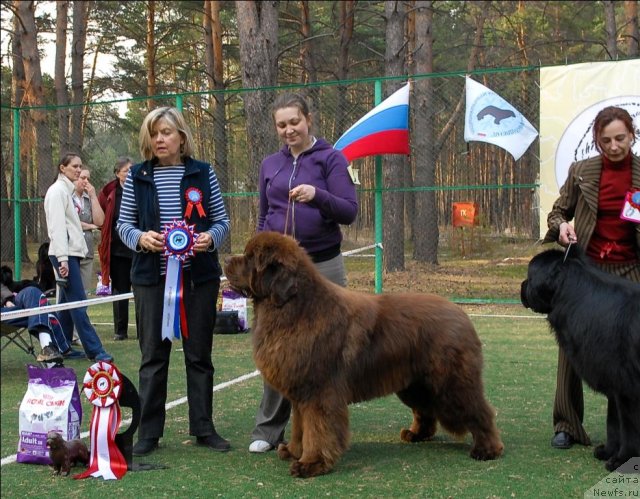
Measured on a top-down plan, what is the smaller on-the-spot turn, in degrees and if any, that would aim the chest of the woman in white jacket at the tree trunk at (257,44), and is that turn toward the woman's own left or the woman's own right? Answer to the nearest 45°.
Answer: approximately 45° to the woman's own left

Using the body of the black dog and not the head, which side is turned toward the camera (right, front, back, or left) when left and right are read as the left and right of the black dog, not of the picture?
left

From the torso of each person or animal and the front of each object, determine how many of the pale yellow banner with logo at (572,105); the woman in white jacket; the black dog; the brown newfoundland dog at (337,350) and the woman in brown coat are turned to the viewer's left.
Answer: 2

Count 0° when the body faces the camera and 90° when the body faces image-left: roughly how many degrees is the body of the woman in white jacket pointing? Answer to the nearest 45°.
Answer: approximately 270°

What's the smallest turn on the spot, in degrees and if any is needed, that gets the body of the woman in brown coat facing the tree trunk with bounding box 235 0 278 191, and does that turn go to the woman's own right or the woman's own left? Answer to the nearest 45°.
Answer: approximately 135° to the woman's own right

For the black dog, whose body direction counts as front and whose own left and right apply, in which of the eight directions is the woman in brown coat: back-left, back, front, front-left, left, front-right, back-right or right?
right

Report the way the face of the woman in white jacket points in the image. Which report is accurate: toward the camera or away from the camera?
toward the camera

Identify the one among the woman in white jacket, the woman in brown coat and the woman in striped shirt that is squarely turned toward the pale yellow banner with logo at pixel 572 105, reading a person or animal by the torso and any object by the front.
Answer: the woman in white jacket

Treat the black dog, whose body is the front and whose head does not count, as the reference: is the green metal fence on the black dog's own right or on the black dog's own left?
on the black dog's own right

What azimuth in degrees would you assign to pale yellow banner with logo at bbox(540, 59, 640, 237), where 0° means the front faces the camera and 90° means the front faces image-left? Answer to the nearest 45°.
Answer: approximately 0°

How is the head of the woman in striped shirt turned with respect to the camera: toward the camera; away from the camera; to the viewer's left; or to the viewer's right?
toward the camera

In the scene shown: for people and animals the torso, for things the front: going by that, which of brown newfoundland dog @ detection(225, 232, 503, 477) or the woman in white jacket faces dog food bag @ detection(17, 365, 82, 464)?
the brown newfoundland dog

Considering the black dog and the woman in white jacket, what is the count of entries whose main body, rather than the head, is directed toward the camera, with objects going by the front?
0

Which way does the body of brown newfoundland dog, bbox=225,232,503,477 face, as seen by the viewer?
to the viewer's left

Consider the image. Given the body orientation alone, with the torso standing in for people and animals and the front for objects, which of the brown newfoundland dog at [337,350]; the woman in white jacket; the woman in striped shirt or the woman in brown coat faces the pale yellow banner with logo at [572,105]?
the woman in white jacket

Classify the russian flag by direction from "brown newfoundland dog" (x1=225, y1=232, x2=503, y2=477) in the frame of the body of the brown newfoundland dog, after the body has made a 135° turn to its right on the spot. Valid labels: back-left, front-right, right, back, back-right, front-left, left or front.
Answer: front-left

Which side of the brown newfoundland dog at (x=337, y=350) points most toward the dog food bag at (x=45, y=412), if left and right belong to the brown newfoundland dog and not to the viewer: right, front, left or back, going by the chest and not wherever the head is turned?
front
